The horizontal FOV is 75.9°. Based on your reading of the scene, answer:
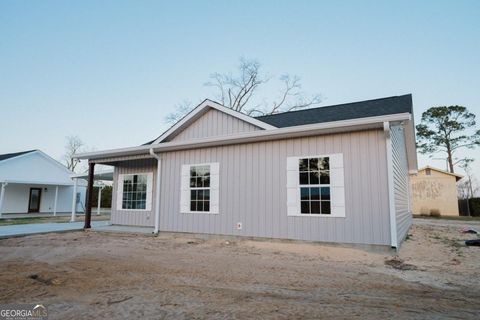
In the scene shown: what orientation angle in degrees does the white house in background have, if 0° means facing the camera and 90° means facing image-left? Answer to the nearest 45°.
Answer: approximately 0°

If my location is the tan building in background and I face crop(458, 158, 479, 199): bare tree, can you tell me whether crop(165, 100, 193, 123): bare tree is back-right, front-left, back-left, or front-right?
back-left

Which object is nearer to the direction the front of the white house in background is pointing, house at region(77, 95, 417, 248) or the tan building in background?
the house

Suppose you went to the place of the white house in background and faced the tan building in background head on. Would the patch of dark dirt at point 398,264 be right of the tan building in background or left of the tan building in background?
right

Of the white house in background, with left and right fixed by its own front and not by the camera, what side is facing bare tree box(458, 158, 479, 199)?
left

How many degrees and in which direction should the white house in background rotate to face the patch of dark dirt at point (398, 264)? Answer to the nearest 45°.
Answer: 0° — it already faces it

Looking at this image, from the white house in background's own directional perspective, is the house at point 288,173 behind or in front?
in front

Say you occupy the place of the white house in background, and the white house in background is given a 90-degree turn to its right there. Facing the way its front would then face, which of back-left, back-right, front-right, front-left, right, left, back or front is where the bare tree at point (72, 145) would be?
right

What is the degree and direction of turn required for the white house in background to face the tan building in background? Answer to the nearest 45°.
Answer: approximately 45° to its left
